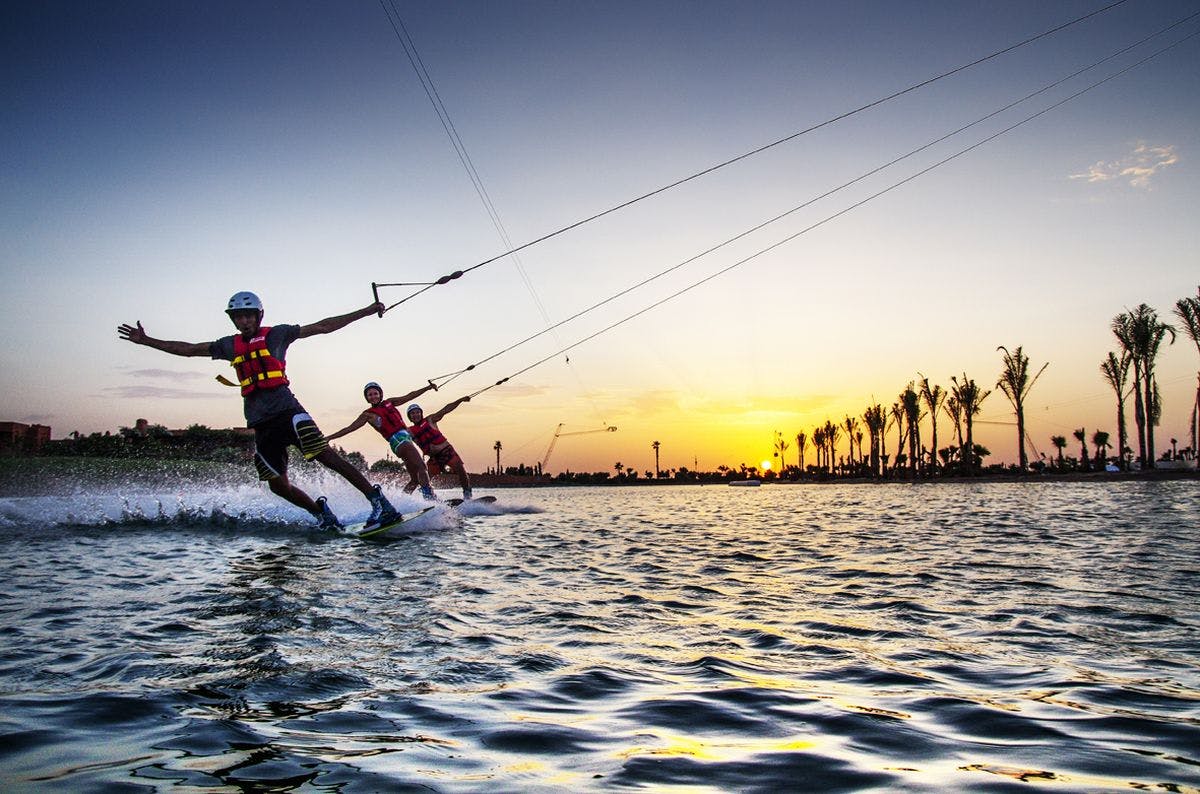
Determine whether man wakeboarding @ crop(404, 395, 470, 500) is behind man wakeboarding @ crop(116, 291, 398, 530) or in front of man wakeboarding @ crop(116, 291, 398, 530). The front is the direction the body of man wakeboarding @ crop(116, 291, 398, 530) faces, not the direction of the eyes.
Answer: behind

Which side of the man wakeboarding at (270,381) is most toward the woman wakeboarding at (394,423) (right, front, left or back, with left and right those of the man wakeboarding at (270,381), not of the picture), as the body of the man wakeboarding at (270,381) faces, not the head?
back

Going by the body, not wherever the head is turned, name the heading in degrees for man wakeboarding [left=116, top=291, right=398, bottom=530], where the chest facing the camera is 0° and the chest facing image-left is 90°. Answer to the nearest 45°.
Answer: approximately 0°
